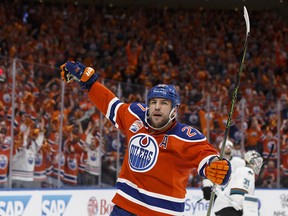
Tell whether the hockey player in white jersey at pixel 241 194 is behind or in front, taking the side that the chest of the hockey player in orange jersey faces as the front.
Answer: behind

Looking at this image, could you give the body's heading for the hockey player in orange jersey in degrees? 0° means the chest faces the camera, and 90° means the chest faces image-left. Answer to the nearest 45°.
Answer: approximately 45°
